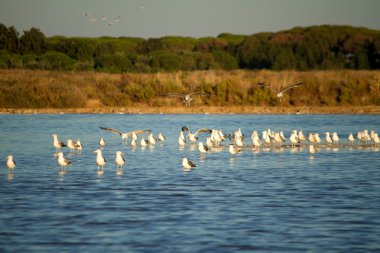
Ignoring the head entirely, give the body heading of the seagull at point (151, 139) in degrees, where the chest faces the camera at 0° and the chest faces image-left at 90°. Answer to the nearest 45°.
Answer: approximately 45°

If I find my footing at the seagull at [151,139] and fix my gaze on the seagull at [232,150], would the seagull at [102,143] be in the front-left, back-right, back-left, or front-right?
back-right

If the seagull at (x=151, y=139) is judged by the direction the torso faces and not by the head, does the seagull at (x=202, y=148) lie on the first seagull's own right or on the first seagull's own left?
on the first seagull's own left

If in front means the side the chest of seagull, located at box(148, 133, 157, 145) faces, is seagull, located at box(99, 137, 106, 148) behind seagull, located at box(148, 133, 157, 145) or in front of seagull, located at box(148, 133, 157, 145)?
in front

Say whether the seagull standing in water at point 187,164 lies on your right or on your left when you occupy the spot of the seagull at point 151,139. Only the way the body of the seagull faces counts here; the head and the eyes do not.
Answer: on your left

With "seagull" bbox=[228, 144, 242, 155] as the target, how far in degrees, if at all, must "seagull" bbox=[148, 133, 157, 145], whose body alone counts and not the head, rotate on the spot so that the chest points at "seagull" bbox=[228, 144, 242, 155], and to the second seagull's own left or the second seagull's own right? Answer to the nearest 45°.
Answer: approximately 90° to the second seagull's own left

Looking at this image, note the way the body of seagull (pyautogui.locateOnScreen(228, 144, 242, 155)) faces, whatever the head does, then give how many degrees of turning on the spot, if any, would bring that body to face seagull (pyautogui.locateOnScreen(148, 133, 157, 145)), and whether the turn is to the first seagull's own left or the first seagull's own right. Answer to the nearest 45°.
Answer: approximately 45° to the first seagull's own right

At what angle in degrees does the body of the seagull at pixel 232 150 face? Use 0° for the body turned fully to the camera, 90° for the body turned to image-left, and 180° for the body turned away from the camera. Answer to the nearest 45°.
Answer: approximately 90°

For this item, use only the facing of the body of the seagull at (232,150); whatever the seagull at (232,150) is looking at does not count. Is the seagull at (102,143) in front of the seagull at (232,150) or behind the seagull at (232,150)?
in front
